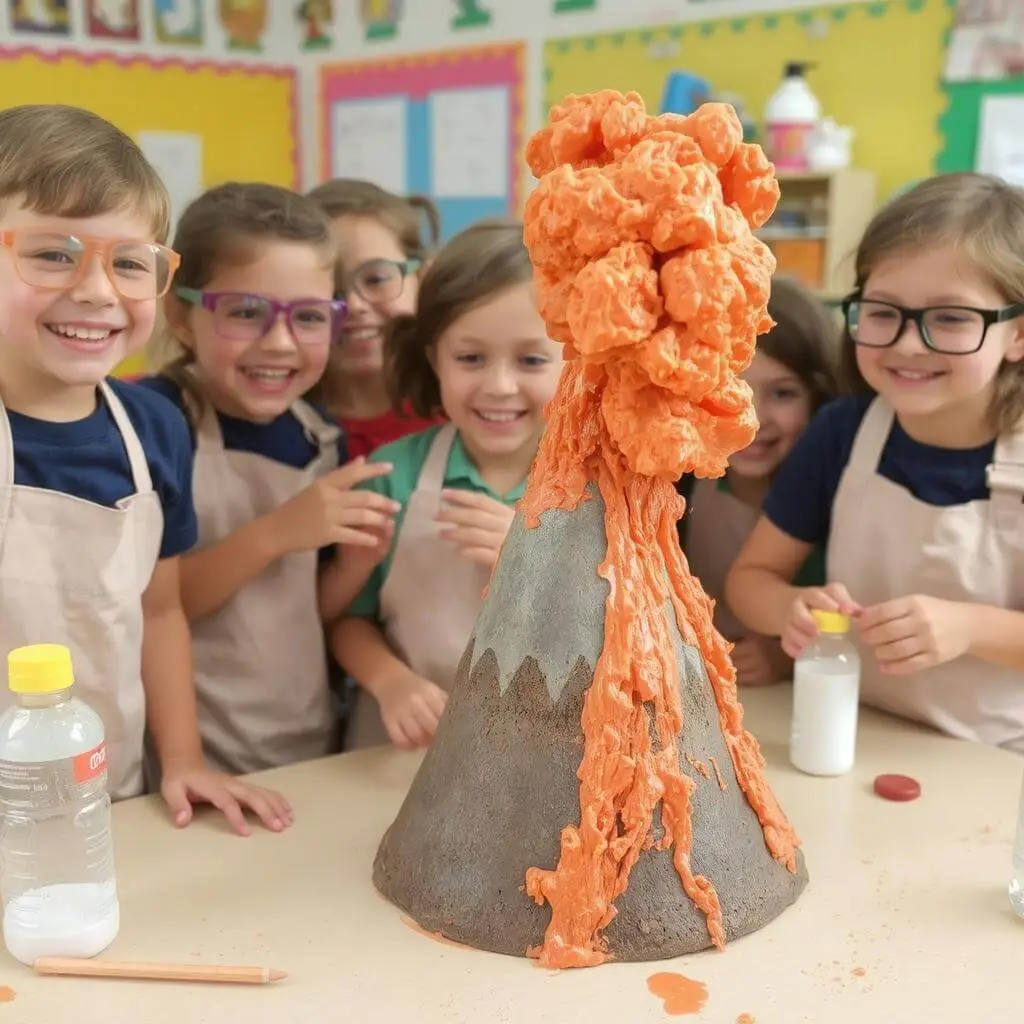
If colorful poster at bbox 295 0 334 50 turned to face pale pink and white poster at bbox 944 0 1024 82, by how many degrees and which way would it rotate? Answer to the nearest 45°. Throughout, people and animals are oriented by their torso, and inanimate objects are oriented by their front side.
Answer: approximately 45° to its left

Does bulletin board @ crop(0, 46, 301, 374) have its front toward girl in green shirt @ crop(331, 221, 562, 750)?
yes

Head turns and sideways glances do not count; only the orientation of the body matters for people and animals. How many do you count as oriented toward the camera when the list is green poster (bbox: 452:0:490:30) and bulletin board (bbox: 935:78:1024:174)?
2

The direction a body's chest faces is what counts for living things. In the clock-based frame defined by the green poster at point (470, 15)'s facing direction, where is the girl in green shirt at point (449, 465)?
The girl in green shirt is roughly at 12 o'clock from the green poster.

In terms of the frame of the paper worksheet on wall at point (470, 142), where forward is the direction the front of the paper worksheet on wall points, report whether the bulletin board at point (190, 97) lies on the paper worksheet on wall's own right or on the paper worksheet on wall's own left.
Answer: on the paper worksheet on wall's own right

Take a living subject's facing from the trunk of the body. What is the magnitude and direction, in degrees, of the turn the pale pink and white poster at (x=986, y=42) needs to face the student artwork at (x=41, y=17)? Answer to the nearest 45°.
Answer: approximately 90° to its right

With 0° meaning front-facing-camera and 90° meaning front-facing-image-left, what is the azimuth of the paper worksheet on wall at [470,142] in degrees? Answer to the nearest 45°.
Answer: approximately 0°

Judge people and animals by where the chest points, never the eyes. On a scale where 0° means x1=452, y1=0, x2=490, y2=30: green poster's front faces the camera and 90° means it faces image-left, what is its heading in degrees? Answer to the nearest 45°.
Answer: approximately 0°

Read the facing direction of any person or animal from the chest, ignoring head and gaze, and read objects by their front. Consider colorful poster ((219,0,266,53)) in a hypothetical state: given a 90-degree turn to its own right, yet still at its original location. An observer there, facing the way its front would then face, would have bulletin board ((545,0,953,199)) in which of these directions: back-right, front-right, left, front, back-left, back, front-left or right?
back-left
